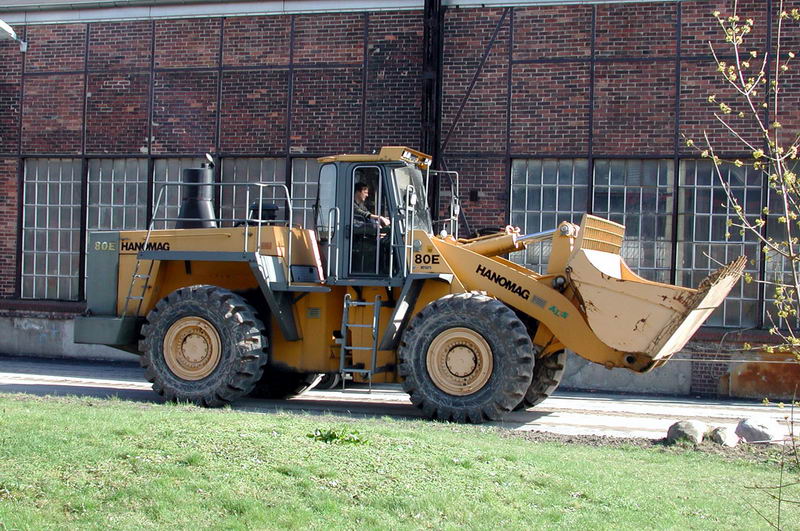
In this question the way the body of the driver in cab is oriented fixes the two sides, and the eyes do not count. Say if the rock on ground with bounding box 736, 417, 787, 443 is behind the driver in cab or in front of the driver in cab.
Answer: in front

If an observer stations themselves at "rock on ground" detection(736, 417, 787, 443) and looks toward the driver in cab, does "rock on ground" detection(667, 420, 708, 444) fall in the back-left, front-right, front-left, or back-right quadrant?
front-left

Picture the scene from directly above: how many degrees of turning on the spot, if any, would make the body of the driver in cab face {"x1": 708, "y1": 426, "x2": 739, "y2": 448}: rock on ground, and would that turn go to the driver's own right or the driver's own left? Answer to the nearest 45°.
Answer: approximately 45° to the driver's own right

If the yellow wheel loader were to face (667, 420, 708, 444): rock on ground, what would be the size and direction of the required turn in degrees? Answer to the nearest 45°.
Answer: approximately 45° to its right

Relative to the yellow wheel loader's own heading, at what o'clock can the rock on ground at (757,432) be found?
The rock on ground is roughly at 1 o'clock from the yellow wheel loader.

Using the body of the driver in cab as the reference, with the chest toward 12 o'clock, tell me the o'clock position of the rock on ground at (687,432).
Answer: The rock on ground is roughly at 1 o'clock from the driver in cab.

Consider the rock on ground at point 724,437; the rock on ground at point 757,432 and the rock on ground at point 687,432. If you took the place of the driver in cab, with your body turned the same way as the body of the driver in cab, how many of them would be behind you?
0

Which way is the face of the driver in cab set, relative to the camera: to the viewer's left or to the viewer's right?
to the viewer's right

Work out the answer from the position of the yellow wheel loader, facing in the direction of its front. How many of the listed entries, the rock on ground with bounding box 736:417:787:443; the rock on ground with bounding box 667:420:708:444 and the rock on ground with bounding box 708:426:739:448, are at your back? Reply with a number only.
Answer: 0

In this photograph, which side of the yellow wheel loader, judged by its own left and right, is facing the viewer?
right

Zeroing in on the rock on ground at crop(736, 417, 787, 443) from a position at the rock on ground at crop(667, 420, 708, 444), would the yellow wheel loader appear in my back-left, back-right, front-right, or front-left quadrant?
back-left

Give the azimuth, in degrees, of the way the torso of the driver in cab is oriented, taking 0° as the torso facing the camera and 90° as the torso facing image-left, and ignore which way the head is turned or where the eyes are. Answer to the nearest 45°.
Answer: approximately 270°
